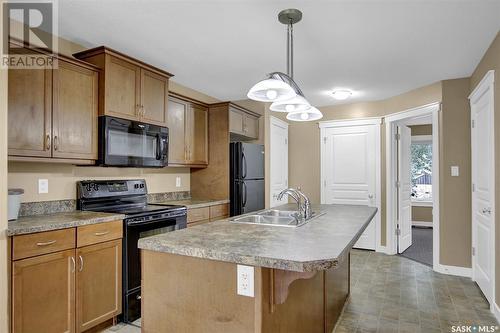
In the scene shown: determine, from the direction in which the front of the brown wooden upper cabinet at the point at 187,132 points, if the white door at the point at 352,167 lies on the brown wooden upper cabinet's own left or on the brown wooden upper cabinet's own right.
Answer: on the brown wooden upper cabinet's own left

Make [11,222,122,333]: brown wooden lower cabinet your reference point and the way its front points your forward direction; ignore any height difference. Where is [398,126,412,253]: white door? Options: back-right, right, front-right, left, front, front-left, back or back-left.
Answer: front-left

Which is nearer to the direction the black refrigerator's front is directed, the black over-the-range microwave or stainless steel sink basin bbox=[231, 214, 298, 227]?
the stainless steel sink basin

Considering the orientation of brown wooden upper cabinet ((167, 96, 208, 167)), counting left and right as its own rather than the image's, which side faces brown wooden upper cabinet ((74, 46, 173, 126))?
right

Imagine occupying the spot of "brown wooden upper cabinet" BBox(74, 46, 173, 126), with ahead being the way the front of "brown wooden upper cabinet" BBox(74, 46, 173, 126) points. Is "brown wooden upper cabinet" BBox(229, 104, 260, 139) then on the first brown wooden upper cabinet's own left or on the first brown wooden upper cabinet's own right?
on the first brown wooden upper cabinet's own left

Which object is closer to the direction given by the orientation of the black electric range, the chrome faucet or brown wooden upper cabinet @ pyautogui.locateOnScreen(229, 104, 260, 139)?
the chrome faucet

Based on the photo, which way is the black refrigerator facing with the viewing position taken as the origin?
facing the viewer and to the right of the viewer

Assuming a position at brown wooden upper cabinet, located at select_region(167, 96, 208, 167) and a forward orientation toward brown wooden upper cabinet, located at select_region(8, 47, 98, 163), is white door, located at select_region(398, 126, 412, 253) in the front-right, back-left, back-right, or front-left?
back-left

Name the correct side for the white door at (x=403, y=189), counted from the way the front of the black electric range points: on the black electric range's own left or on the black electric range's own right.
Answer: on the black electric range's own left

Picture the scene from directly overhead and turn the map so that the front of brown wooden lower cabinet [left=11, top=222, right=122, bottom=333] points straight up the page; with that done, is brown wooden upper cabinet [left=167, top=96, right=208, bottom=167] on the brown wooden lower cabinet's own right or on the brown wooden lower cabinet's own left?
on the brown wooden lower cabinet's own left

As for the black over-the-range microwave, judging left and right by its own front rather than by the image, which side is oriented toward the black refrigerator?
left

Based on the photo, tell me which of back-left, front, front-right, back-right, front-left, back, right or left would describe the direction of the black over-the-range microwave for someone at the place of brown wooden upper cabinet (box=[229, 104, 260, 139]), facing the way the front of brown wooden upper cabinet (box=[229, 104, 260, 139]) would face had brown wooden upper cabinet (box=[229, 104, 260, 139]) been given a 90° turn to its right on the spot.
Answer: front

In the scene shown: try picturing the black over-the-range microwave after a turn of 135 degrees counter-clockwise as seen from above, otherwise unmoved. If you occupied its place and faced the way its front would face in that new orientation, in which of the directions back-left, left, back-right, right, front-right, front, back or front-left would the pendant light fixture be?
back-right
